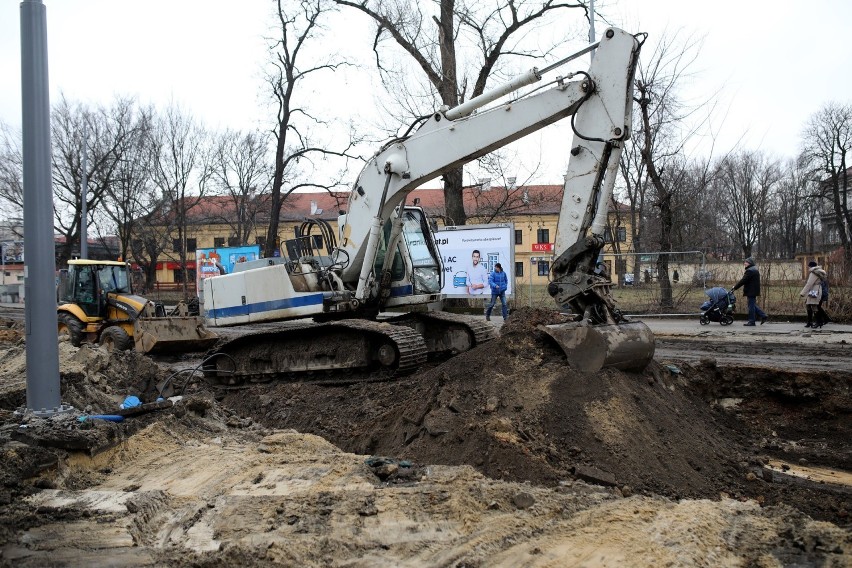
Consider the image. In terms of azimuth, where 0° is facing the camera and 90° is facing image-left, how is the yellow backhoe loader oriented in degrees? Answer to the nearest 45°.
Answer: approximately 315°

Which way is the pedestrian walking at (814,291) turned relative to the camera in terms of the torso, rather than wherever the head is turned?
to the viewer's left

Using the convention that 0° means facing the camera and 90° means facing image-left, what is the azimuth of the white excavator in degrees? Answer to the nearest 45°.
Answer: approximately 315°

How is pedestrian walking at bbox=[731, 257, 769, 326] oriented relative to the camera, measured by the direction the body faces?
to the viewer's left

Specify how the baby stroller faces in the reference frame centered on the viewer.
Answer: facing to the left of the viewer

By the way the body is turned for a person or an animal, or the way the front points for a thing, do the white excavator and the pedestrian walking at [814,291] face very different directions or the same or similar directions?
very different directions

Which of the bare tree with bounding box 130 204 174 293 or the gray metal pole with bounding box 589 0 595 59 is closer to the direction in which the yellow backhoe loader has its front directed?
the gray metal pole

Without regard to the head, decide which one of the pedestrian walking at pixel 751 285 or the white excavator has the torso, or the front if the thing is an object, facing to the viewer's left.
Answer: the pedestrian walking

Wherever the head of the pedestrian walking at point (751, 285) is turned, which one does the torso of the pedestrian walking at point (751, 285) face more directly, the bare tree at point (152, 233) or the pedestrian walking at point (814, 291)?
the bare tree

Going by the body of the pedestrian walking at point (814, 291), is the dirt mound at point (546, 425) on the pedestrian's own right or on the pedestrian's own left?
on the pedestrian's own left

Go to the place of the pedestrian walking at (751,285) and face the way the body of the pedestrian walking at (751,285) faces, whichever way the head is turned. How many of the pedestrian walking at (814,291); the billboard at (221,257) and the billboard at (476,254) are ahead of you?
2
